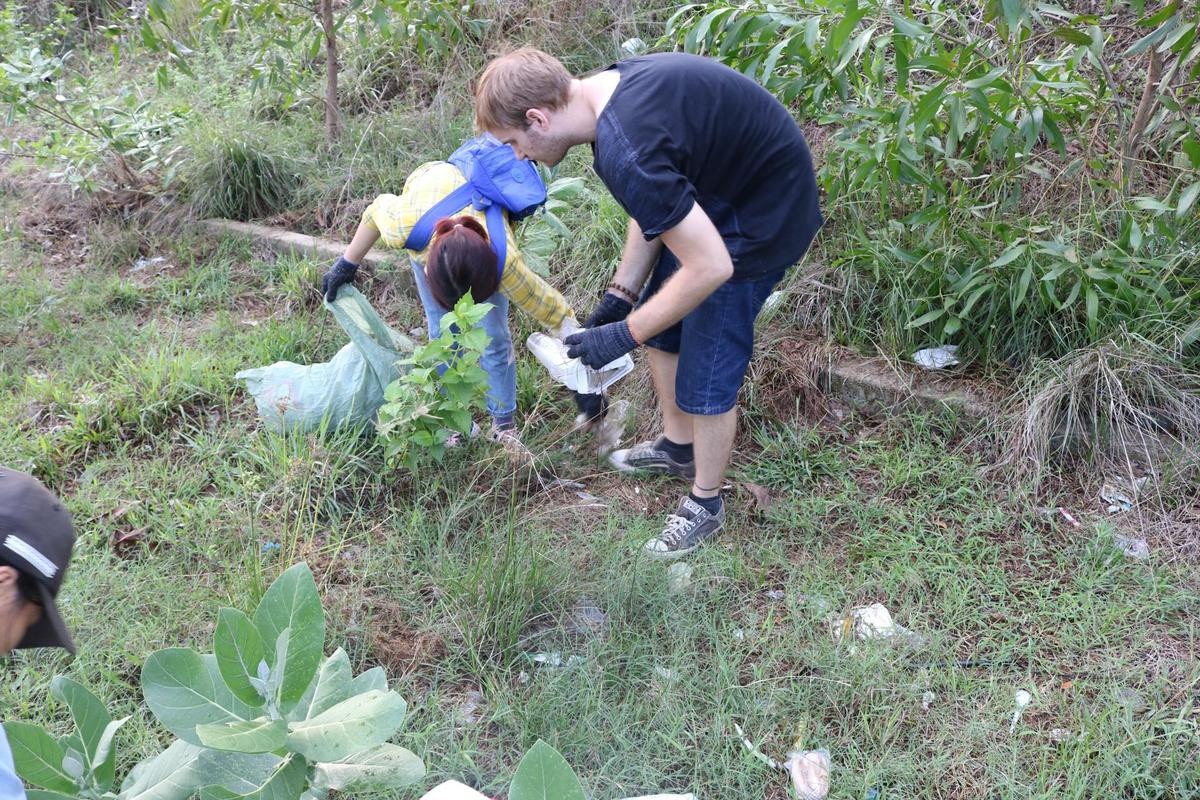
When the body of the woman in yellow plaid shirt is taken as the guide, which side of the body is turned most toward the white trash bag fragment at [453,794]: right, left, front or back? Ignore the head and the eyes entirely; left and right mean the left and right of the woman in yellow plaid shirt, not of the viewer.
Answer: front

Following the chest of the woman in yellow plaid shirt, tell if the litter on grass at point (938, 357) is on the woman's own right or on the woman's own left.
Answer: on the woman's own left

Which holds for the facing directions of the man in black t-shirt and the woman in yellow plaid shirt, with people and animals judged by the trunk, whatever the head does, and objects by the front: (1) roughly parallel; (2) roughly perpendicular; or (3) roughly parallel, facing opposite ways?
roughly perpendicular

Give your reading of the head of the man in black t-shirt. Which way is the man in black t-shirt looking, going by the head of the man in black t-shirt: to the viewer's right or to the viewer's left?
to the viewer's left

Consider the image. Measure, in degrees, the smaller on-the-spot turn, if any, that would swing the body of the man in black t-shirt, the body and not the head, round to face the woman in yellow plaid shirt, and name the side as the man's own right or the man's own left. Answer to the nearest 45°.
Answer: approximately 45° to the man's own right

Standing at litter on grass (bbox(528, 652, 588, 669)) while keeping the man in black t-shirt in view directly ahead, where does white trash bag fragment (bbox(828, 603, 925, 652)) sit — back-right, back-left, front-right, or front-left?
front-right

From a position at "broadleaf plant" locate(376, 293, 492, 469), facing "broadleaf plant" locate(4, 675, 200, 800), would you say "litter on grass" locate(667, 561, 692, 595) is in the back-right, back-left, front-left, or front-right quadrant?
front-left

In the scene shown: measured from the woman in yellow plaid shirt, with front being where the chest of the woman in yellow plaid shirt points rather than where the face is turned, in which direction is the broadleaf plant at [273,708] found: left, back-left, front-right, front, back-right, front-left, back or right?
front

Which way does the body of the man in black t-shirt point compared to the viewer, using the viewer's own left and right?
facing to the left of the viewer

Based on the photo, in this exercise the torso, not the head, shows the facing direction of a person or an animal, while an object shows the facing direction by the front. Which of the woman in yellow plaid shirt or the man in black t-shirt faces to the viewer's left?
the man in black t-shirt

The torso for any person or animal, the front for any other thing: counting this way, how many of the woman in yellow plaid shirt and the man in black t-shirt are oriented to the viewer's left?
1

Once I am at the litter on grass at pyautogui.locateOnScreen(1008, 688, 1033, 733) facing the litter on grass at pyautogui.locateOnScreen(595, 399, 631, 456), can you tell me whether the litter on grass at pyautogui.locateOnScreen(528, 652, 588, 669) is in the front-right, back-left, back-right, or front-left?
front-left

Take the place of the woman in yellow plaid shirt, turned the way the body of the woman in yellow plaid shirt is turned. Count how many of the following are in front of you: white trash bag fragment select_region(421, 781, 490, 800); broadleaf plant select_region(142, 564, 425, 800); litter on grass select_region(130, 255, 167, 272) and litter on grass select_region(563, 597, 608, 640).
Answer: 3
